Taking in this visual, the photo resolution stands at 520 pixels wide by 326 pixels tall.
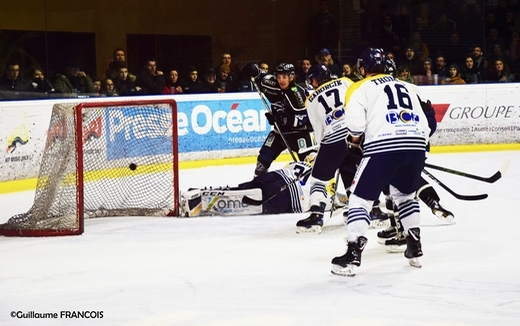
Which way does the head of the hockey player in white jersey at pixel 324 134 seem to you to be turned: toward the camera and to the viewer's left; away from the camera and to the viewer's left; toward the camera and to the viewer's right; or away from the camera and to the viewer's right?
away from the camera and to the viewer's left

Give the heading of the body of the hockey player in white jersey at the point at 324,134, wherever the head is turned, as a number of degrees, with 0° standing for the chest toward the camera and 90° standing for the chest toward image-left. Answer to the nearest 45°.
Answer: approximately 135°

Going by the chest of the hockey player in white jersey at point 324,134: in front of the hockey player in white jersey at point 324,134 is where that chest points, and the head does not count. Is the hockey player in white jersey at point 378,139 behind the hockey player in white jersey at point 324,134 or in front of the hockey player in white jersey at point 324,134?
behind

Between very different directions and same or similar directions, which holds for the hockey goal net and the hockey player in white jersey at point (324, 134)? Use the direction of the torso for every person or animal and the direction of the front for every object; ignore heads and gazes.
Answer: very different directions
